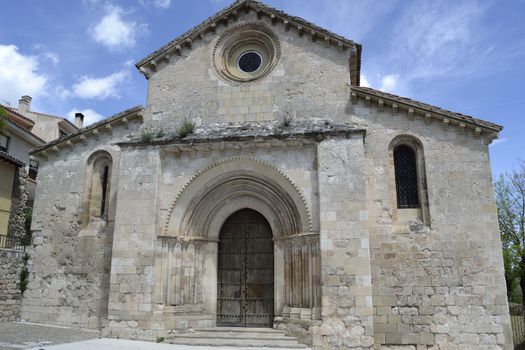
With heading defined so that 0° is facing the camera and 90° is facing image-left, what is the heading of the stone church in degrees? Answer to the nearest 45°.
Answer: approximately 0°

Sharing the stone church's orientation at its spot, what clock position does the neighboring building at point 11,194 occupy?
The neighboring building is roughly at 4 o'clock from the stone church.

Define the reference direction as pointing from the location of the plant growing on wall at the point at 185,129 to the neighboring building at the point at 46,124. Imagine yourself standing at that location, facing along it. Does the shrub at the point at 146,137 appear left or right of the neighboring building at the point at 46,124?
left

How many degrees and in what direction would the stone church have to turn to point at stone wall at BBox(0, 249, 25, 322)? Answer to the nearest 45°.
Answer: approximately 90° to its right

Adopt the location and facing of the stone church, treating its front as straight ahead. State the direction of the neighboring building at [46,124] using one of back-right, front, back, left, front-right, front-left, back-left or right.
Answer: back-right
